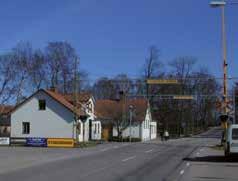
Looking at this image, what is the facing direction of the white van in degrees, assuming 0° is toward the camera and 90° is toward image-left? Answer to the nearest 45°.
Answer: approximately 180°
